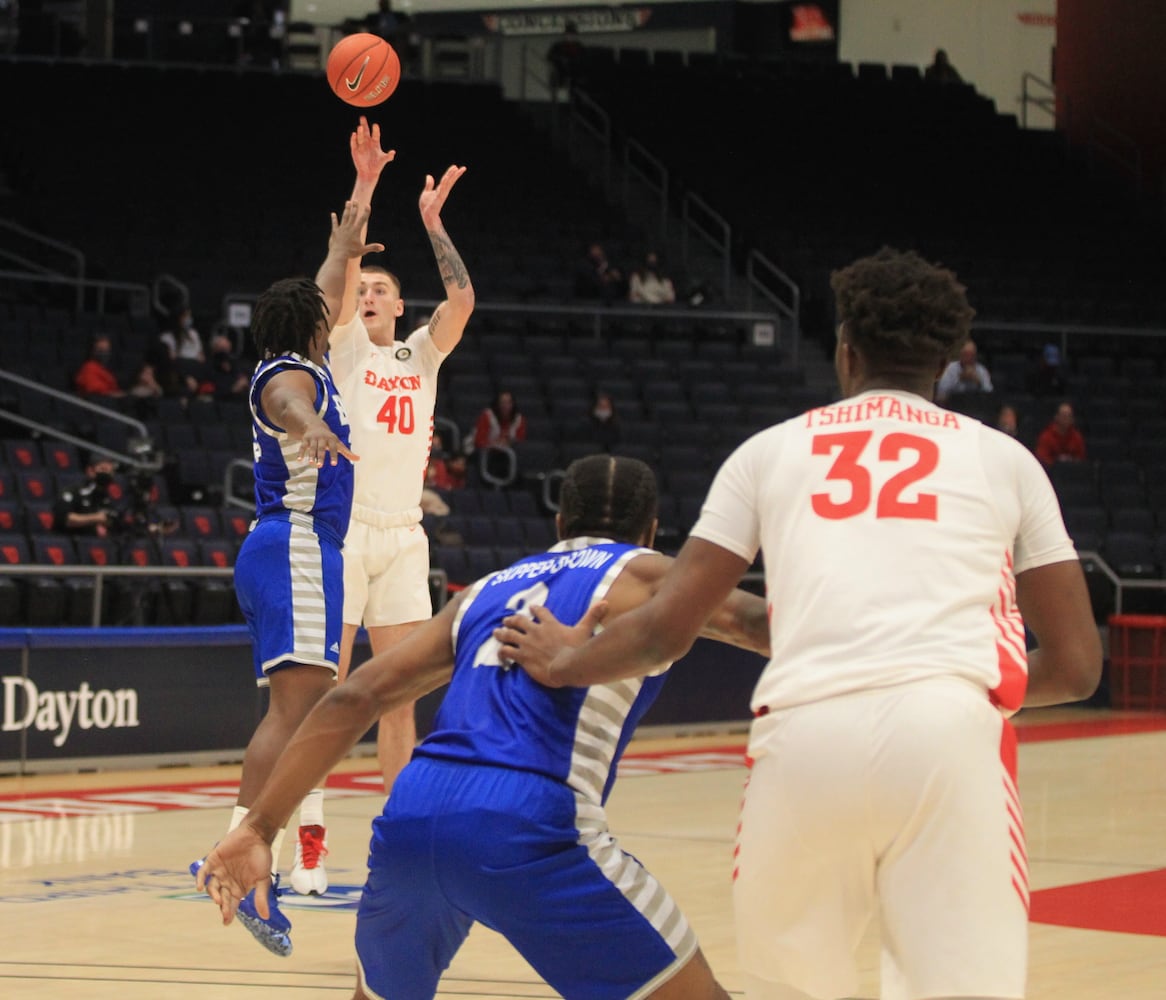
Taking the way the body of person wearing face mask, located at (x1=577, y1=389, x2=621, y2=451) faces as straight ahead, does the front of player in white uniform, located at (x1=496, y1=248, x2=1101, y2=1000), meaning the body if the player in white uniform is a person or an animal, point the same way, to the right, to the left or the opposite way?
the opposite way

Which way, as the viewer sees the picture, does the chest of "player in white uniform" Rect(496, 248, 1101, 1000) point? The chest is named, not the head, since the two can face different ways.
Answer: away from the camera

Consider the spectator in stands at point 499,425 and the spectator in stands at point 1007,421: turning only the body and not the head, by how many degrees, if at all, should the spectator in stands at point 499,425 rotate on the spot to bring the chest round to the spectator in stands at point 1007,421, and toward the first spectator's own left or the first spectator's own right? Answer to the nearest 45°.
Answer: approximately 90° to the first spectator's own left

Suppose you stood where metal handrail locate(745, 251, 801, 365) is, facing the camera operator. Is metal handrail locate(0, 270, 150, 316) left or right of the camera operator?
right

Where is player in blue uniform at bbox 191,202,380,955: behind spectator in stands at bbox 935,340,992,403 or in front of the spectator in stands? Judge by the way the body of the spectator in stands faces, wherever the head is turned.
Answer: in front

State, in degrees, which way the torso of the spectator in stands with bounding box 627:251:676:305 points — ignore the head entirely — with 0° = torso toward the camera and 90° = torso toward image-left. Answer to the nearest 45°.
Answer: approximately 0°

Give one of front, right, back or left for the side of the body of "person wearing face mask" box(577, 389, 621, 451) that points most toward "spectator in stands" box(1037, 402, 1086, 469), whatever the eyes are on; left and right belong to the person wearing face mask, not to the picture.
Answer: left

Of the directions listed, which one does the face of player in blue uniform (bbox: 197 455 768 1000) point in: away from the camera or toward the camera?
away from the camera

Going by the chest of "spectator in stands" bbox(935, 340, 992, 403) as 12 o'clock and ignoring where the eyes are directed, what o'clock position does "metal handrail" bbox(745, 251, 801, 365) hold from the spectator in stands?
The metal handrail is roughly at 5 o'clock from the spectator in stands.

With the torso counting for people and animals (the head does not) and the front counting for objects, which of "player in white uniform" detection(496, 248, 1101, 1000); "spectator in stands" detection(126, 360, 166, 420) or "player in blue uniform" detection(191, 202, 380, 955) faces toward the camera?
the spectator in stands

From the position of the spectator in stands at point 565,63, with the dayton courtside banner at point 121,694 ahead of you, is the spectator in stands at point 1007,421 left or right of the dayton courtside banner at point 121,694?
left

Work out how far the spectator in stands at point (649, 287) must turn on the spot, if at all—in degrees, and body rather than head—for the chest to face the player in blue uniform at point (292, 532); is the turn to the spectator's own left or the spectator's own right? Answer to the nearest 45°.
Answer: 0° — they already face them

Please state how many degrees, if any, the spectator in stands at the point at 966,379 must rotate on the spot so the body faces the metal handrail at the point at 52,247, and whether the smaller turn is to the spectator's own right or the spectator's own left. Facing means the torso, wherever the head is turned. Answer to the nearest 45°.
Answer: approximately 90° to the spectator's own right

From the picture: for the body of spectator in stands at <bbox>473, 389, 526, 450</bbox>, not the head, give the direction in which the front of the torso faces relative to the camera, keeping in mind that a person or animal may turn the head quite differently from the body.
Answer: toward the camera

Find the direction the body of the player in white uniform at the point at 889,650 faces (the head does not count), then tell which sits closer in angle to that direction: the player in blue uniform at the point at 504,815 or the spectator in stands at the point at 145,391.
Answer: the spectator in stands

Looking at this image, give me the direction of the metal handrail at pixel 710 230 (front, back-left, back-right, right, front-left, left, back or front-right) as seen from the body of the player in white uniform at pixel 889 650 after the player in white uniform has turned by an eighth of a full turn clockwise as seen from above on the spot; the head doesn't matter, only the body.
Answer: front-left

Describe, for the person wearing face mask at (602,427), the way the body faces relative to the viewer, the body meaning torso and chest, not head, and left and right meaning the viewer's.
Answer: facing the viewer

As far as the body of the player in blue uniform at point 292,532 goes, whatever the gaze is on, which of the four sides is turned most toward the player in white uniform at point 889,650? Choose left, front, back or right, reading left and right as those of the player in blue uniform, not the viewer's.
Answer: right
